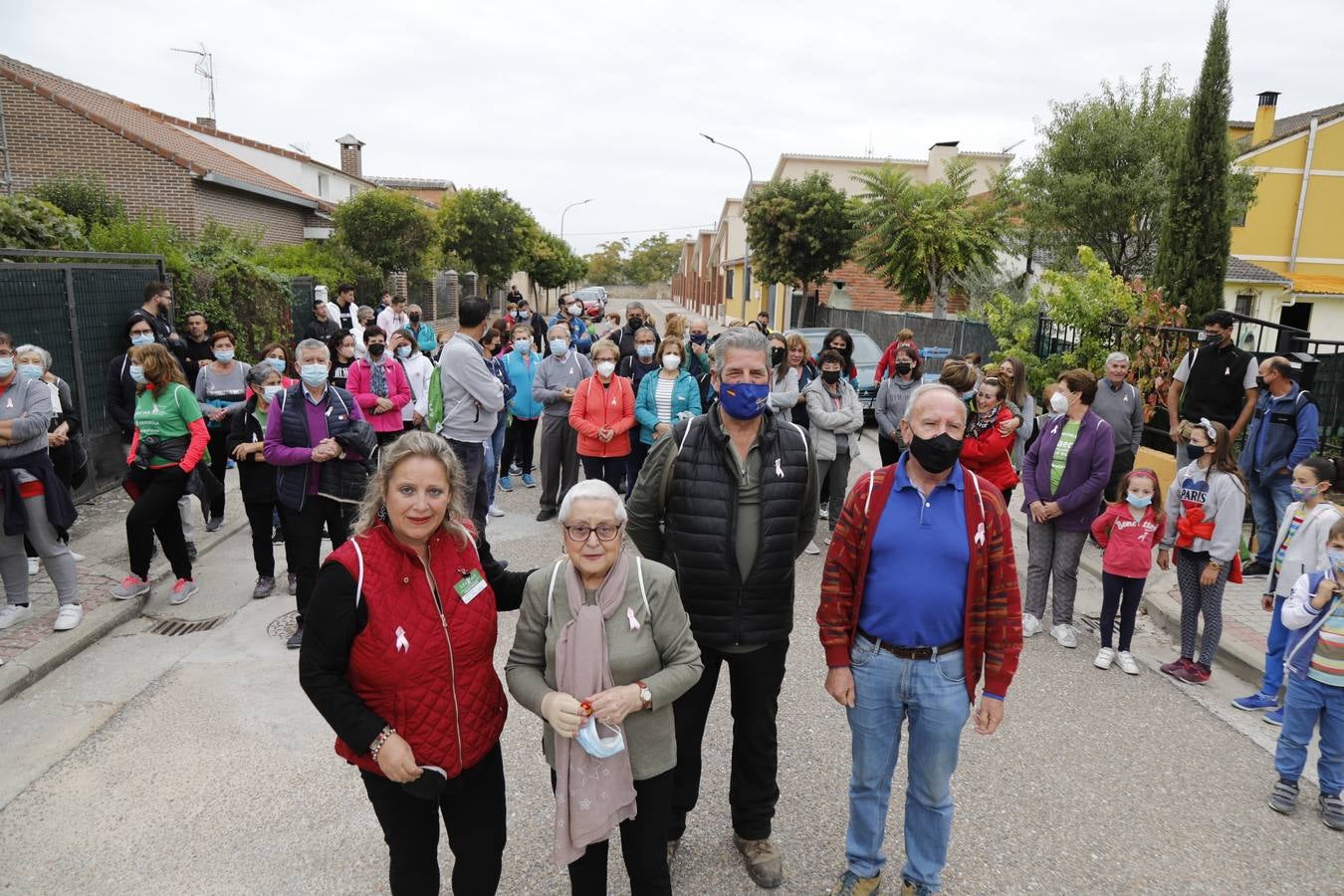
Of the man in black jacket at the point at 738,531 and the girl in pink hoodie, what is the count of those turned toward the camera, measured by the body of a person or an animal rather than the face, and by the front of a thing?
2

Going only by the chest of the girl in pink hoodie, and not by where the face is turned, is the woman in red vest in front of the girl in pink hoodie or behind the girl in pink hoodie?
in front

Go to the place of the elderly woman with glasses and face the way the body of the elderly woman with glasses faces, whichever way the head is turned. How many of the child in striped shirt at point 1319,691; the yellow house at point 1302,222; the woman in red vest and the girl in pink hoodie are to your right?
1

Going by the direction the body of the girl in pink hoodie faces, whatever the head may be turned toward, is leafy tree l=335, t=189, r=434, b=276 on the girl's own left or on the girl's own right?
on the girl's own right

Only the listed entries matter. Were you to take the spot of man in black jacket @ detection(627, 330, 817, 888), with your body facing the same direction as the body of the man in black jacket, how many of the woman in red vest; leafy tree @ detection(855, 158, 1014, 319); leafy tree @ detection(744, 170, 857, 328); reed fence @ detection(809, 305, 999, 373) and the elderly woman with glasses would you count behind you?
3

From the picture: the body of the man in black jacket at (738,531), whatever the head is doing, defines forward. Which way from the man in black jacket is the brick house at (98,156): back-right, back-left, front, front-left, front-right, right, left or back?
back-right

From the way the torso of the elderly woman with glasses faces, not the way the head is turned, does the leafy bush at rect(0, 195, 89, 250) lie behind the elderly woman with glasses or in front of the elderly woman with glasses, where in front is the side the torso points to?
behind

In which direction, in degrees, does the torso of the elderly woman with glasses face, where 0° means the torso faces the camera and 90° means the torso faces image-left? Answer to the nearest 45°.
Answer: approximately 0°

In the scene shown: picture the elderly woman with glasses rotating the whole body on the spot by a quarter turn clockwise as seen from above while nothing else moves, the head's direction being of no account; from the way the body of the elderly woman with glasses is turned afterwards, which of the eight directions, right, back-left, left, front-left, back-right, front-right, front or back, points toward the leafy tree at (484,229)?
right

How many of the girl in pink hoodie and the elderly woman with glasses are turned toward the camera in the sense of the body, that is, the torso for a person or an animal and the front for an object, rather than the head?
2

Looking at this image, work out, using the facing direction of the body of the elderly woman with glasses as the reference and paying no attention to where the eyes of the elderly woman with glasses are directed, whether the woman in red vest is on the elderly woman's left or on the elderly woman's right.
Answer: on the elderly woman's right
